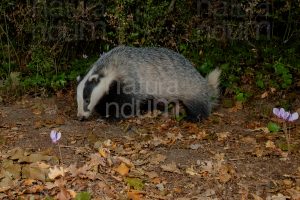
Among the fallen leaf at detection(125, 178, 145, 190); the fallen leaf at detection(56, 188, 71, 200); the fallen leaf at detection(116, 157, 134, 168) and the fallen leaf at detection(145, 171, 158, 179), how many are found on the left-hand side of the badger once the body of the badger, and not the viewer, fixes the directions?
4

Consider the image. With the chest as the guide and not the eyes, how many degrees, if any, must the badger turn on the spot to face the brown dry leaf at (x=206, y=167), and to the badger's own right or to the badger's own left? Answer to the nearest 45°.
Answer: approximately 90° to the badger's own left

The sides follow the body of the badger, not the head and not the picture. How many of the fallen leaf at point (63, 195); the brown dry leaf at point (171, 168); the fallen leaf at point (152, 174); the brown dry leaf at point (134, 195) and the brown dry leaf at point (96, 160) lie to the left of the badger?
5

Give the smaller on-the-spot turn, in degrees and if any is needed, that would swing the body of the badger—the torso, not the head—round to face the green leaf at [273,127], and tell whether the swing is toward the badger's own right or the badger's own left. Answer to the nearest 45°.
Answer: approximately 135° to the badger's own left

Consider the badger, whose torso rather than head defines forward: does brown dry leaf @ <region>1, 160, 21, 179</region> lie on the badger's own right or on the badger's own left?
on the badger's own left

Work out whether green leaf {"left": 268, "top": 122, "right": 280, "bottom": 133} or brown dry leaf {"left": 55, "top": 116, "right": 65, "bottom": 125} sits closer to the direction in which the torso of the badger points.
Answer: the brown dry leaf

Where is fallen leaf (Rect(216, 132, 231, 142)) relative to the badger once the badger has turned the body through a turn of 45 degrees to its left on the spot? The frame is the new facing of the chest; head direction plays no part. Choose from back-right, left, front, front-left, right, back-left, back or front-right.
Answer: left

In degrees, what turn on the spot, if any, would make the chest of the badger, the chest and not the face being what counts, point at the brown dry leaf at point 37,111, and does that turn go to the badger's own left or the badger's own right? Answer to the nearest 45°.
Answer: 0° — it already faces it

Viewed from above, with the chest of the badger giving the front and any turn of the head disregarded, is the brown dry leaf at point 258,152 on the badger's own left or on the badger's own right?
on the badger's own left

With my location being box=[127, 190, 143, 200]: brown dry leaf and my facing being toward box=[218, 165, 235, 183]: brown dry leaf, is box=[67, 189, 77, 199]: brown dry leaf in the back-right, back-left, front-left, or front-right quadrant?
back-left

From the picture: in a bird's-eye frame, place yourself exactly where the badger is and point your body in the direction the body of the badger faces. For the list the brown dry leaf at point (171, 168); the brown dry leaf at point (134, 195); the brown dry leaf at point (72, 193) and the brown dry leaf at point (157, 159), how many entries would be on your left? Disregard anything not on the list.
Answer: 4

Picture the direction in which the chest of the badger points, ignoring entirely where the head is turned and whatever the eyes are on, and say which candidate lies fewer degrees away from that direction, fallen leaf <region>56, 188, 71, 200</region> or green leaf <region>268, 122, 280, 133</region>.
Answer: the fallen leaf

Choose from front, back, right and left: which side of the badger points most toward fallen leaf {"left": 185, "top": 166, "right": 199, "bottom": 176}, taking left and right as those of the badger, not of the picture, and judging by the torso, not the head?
left

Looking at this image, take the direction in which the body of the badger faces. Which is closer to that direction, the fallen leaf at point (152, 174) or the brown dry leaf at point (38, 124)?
the brown dry leaf

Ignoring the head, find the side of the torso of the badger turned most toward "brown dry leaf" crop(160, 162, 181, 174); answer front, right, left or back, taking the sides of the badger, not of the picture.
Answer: left

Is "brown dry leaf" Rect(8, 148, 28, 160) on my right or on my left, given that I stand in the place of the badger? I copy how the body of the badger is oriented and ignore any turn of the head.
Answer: on my left

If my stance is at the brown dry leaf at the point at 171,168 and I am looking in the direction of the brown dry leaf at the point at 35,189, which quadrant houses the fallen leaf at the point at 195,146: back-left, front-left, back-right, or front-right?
back-right

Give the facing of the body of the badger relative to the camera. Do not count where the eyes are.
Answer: to the viewer's left
